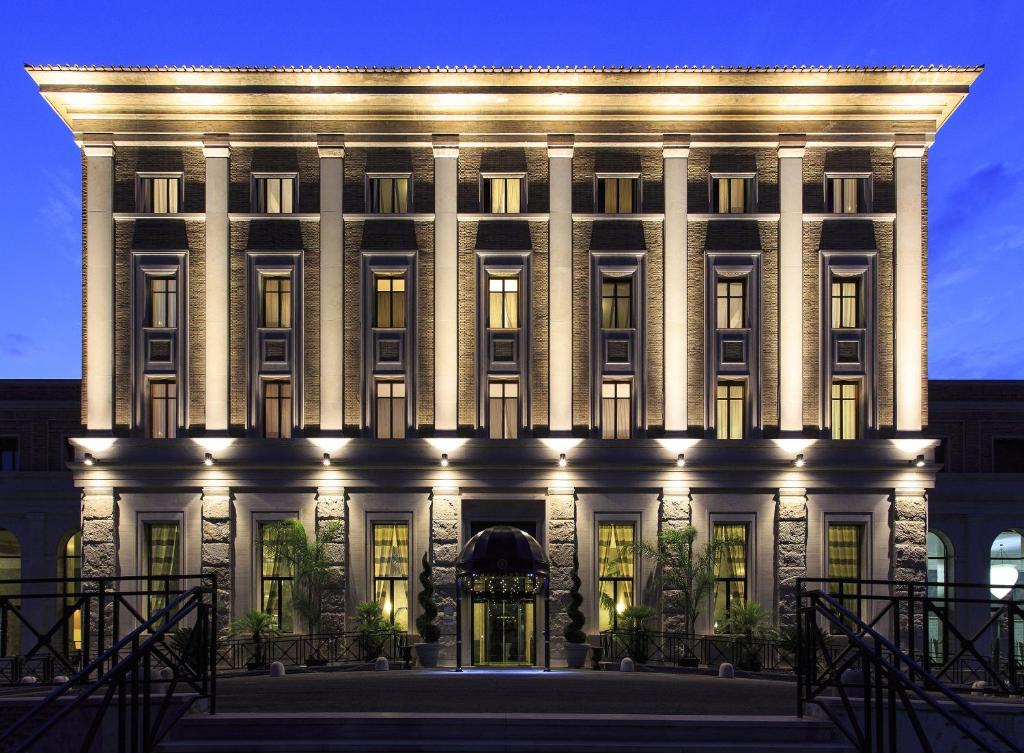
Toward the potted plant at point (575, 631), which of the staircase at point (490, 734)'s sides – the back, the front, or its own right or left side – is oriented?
back

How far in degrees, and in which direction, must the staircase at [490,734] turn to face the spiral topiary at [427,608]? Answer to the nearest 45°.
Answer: approximately 180°

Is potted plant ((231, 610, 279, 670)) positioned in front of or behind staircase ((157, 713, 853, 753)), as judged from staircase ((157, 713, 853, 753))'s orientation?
behind

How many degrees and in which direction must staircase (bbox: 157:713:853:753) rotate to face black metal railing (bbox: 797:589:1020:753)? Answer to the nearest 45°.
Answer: approximately 90° to its left

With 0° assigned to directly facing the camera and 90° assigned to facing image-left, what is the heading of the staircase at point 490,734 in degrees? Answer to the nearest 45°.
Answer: approximately 0°

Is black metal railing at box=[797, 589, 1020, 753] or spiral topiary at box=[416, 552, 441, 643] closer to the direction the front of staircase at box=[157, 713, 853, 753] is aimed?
the black metal railing
